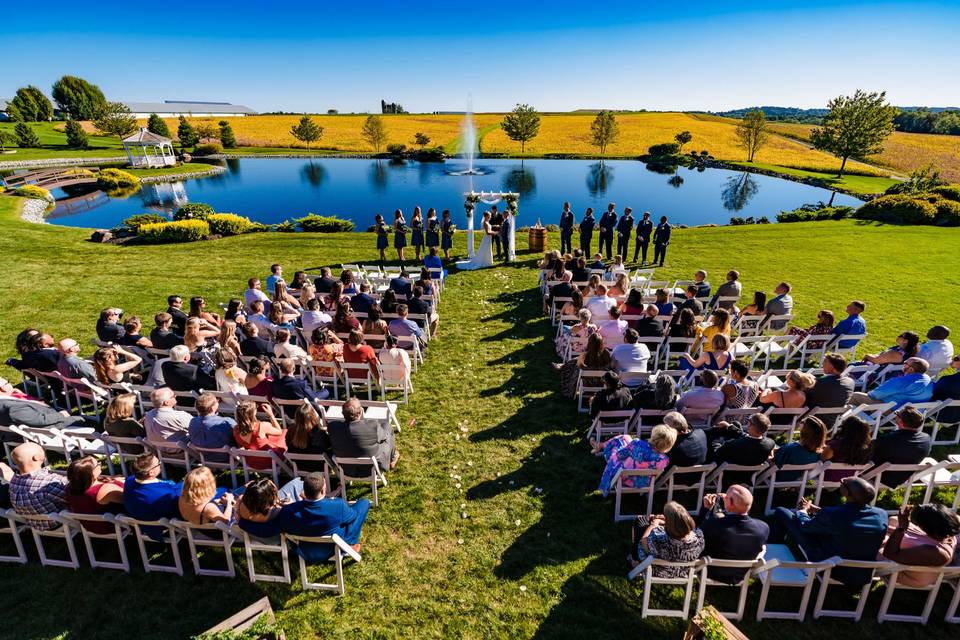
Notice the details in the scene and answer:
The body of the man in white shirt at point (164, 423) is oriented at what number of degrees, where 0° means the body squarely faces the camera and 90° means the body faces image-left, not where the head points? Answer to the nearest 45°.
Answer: approximately 225°

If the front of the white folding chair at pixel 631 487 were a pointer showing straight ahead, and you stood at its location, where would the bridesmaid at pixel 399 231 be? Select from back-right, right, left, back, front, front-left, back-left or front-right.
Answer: front-left

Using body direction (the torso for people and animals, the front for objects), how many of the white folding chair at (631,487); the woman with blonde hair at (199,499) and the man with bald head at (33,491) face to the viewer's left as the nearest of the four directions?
0

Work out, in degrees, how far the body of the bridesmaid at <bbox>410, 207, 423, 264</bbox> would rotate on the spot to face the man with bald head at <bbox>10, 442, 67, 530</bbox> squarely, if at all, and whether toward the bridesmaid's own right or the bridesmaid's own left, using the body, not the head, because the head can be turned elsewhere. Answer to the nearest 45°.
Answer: approximately 45° to the bridesmaid's own right

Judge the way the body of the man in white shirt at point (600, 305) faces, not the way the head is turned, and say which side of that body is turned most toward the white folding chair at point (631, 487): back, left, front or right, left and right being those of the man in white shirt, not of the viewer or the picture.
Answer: back

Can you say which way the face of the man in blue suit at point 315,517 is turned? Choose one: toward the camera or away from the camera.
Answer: away from the camera

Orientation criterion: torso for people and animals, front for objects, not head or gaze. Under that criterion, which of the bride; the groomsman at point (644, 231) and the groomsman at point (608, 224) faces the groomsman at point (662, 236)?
the bride

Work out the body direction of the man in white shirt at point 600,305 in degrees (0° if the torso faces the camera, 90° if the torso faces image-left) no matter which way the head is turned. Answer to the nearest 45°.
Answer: approximately 180°

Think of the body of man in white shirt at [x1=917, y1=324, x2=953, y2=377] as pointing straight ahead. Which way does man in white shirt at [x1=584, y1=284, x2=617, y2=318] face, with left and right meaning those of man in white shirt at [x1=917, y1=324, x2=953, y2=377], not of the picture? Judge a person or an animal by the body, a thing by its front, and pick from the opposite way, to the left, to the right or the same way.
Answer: the same way

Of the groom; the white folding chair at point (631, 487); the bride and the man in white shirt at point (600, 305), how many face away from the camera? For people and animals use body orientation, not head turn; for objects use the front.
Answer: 2

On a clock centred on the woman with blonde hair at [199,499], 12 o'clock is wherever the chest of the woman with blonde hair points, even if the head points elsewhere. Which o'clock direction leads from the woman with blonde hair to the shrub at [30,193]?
The shrub is roughly at 10 o'clock from the woman with blonde hair.

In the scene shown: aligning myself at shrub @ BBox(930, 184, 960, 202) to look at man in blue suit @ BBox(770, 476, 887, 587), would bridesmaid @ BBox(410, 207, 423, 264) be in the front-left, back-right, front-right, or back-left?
front-right

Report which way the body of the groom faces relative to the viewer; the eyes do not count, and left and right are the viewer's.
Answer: facing to the left of the viewer

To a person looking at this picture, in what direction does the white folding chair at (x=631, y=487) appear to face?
facing away from the viewer

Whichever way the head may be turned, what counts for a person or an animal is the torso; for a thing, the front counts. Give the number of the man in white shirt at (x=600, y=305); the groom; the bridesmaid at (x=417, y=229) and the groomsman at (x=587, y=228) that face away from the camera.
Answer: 1

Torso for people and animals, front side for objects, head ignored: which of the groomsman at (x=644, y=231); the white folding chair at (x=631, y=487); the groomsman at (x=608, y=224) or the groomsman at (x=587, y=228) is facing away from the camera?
the white folding chair

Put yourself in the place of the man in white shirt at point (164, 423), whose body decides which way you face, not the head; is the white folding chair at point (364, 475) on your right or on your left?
on your right

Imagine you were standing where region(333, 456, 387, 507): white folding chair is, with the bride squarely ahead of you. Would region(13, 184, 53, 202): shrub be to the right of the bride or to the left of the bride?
left

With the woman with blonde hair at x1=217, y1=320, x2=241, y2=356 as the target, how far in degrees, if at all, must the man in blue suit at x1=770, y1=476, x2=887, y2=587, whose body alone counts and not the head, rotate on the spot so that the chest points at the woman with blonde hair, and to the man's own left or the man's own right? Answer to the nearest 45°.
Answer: approximately 45° to the man's own left

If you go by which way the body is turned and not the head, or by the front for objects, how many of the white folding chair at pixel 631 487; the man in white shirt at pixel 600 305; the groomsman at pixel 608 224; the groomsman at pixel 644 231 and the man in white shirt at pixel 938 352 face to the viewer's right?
0

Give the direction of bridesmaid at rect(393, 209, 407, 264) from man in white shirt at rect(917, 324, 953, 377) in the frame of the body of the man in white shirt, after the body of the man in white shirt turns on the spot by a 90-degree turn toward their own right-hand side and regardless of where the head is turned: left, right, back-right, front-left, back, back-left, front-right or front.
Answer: back-left
